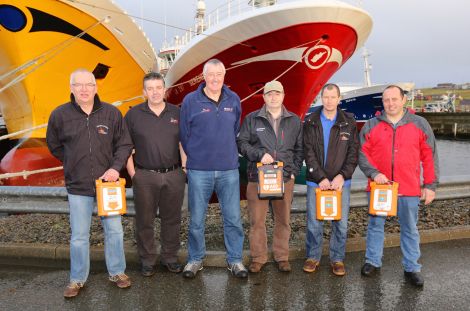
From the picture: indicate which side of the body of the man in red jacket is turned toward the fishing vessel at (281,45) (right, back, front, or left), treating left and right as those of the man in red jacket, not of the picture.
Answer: back

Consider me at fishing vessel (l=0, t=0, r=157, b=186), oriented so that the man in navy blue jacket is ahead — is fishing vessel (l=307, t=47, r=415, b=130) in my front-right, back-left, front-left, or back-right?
back-left

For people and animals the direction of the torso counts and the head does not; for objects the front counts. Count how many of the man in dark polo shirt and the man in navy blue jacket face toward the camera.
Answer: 2

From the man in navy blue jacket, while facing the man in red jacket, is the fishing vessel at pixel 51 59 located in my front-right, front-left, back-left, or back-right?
back-left

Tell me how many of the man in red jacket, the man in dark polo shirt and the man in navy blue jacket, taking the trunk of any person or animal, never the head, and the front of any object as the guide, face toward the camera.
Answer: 3

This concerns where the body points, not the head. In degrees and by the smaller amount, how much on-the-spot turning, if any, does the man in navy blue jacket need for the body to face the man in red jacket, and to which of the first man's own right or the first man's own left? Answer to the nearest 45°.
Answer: approximately 90° to the first man's own left

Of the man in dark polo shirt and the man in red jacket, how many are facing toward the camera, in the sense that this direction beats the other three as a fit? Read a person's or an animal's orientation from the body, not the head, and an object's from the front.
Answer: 2
